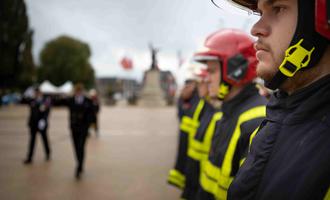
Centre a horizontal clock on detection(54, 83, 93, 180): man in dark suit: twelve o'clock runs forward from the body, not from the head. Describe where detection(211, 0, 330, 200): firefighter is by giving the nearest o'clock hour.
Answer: detection(211, 0, 330, 200): firefighter is roughly at 12 o'clock from detection(54, 83, 93, 180): man in dark suit.

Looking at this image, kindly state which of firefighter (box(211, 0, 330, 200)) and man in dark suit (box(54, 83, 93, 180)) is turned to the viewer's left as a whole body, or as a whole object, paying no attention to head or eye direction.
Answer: firefighter (box(211, 0, 330, 200))

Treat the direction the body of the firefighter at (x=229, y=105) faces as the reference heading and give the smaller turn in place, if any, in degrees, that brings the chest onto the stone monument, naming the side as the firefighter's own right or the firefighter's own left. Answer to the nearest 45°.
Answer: approximately 90° to the firefighter's own right

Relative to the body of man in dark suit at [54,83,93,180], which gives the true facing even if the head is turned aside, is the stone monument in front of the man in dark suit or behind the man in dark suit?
behind

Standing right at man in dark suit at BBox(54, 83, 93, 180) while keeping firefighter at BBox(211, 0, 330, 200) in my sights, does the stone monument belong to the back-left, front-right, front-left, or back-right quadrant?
back-left

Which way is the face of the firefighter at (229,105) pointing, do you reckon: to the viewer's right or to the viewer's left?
to the viewer's left

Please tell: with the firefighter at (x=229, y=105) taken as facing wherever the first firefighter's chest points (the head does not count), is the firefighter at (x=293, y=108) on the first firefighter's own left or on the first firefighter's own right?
on the first firefighter's own left

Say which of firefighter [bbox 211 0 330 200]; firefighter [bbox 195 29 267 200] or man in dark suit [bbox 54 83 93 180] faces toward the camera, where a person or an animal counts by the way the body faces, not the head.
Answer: man in dark suit [bbox 54 83 93 180]

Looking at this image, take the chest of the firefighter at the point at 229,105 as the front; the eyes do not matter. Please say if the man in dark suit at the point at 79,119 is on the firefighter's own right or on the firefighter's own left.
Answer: on the firefighter's own right

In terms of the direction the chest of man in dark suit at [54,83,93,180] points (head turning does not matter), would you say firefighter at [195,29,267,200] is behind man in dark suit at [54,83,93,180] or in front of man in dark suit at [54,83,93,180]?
in front

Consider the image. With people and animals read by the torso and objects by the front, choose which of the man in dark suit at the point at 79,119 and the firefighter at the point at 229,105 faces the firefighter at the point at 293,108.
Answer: the man in dark suit at the point at 79,119

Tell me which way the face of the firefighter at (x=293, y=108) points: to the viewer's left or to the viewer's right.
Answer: to the viewer's left

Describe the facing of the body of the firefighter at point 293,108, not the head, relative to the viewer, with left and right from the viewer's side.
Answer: facing to the left of the viewer

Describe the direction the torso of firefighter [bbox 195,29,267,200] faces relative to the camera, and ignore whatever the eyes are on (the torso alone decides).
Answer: to the viewer's left

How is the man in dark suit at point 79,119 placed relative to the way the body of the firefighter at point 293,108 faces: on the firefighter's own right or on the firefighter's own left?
on the firefighter's own right
